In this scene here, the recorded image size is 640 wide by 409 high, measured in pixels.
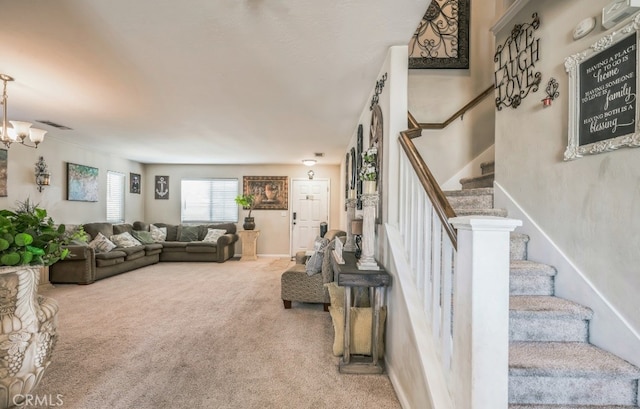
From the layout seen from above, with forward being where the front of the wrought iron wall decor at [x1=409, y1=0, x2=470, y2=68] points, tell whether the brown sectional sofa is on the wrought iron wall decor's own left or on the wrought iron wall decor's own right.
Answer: on the wrought iron wall decor's own right

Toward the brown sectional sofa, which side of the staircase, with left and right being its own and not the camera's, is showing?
right

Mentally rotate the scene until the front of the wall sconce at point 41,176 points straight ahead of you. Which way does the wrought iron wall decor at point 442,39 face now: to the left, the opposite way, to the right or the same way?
to the right

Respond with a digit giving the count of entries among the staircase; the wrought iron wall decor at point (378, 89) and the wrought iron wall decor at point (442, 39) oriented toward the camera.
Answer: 2

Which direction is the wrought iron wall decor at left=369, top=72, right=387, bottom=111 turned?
to the viewer's left

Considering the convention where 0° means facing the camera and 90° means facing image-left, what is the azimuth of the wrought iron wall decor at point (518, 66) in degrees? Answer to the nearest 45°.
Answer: approximately 45°

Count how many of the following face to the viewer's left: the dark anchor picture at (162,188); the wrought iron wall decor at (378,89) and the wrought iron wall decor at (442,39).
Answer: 1
